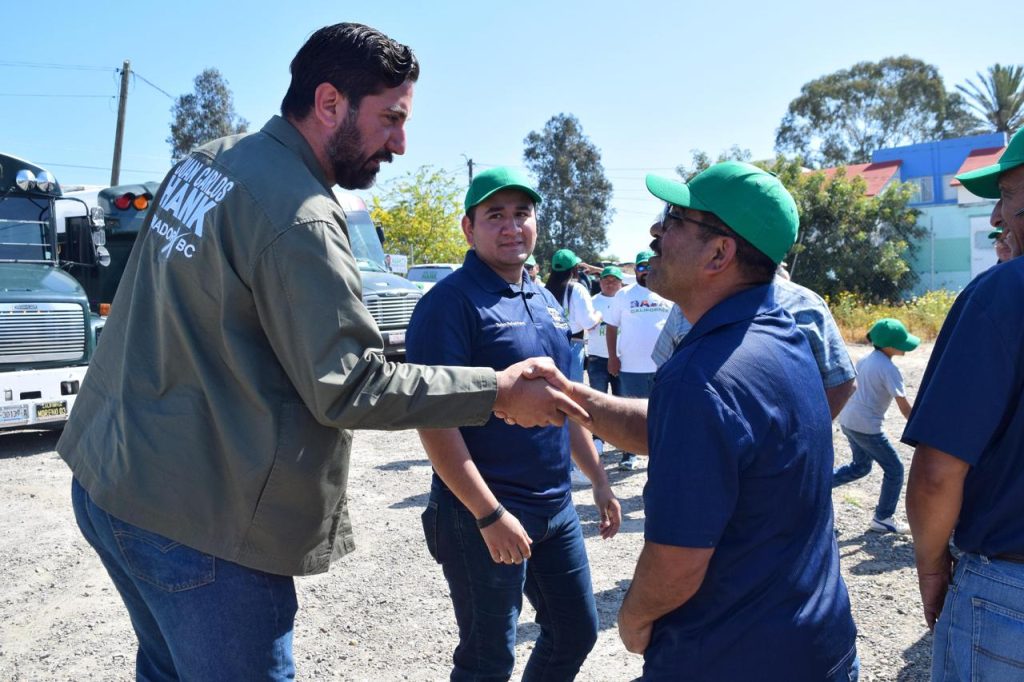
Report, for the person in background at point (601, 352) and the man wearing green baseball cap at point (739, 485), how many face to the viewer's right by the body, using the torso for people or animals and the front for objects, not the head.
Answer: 0

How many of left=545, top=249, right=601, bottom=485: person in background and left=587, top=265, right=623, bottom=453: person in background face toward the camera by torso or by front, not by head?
1

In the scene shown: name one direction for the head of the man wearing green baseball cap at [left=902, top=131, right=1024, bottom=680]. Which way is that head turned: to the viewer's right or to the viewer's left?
to the viewer's left

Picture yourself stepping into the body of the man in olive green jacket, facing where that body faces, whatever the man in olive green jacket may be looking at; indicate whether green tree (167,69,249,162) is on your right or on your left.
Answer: on your left

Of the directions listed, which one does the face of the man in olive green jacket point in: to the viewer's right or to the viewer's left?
to the viewer's right

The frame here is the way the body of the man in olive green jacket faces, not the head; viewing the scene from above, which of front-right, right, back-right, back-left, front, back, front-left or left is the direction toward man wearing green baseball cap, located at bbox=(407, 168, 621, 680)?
front

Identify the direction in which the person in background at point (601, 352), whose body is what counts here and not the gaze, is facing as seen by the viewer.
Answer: toward the camera
